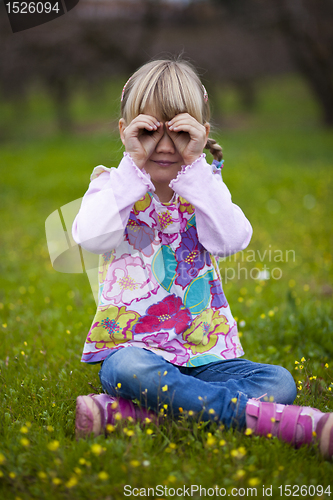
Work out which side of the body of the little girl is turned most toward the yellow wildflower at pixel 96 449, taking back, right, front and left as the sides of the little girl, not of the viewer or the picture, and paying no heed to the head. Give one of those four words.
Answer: front

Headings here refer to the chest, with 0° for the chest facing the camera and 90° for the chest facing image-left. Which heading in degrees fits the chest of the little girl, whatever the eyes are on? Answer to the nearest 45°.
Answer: approximately 0°

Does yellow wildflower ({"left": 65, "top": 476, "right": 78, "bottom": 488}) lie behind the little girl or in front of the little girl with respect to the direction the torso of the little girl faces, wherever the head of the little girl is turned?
in front

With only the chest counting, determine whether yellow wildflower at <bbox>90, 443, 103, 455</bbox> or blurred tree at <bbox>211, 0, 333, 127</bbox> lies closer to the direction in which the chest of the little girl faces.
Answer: the yellow wildflower

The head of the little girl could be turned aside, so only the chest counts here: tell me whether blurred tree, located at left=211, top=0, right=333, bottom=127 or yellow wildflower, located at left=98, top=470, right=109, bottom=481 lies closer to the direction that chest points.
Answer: the yellow wildflower

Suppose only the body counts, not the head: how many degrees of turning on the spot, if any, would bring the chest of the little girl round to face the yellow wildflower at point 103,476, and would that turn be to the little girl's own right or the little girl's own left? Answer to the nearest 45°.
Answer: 0° — they already face it
